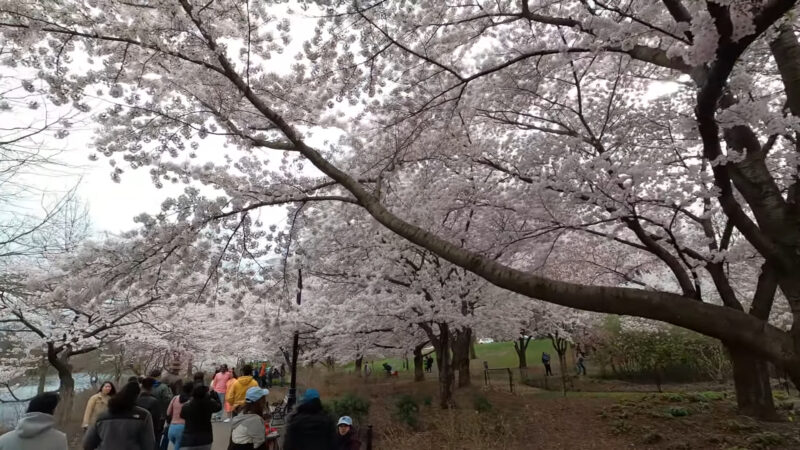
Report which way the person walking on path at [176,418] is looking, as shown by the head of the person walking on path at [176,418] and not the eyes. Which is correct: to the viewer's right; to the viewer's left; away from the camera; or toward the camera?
away from the camera

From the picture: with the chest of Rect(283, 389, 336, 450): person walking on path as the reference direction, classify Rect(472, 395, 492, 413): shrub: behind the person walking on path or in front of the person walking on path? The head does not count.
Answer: in front

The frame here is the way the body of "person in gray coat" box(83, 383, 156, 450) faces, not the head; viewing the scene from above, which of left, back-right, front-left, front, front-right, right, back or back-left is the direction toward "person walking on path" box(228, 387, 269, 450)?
right

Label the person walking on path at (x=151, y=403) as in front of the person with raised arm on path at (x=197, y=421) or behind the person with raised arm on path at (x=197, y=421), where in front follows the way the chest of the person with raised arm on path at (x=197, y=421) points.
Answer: in front

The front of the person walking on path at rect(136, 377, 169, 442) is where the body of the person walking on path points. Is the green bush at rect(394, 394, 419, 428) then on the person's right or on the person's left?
on the person's right

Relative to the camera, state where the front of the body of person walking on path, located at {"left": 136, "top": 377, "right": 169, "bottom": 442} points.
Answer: away from the camera

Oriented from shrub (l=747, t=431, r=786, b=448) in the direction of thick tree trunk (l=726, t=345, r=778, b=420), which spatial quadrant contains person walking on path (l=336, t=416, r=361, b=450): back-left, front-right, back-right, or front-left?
back-left

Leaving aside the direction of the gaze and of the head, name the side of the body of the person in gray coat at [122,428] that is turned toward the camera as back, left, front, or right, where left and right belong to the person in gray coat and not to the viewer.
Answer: back

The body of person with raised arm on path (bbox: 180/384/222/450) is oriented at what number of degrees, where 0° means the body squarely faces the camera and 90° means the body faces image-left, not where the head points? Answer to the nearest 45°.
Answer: approximately 180°

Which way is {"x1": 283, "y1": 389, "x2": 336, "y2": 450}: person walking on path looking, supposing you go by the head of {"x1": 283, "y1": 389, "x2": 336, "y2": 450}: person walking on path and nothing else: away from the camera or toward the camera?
away from the camera
